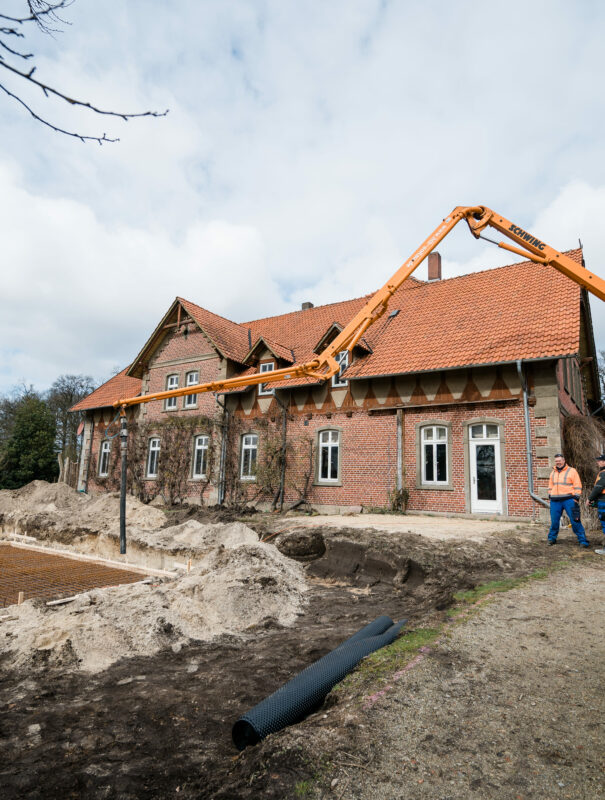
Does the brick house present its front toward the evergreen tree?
no

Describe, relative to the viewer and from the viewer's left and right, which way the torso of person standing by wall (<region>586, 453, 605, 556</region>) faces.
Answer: facing to the left of the viewer

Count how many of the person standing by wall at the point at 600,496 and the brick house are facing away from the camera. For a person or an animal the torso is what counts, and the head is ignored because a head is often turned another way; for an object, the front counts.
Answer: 0

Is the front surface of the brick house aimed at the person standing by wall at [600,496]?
no

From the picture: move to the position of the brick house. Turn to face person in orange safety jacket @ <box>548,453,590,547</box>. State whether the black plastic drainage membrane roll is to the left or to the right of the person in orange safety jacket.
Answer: right

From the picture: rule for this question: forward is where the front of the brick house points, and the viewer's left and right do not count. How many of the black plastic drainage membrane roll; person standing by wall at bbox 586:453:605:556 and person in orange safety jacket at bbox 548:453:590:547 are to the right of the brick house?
0

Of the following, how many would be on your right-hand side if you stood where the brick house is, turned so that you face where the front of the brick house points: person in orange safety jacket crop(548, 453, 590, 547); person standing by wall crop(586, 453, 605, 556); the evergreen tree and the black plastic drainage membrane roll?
1

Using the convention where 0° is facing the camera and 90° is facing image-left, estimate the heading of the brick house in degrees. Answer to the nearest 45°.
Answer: approximately 45°

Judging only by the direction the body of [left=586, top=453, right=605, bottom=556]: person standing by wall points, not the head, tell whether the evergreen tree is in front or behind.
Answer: in front
